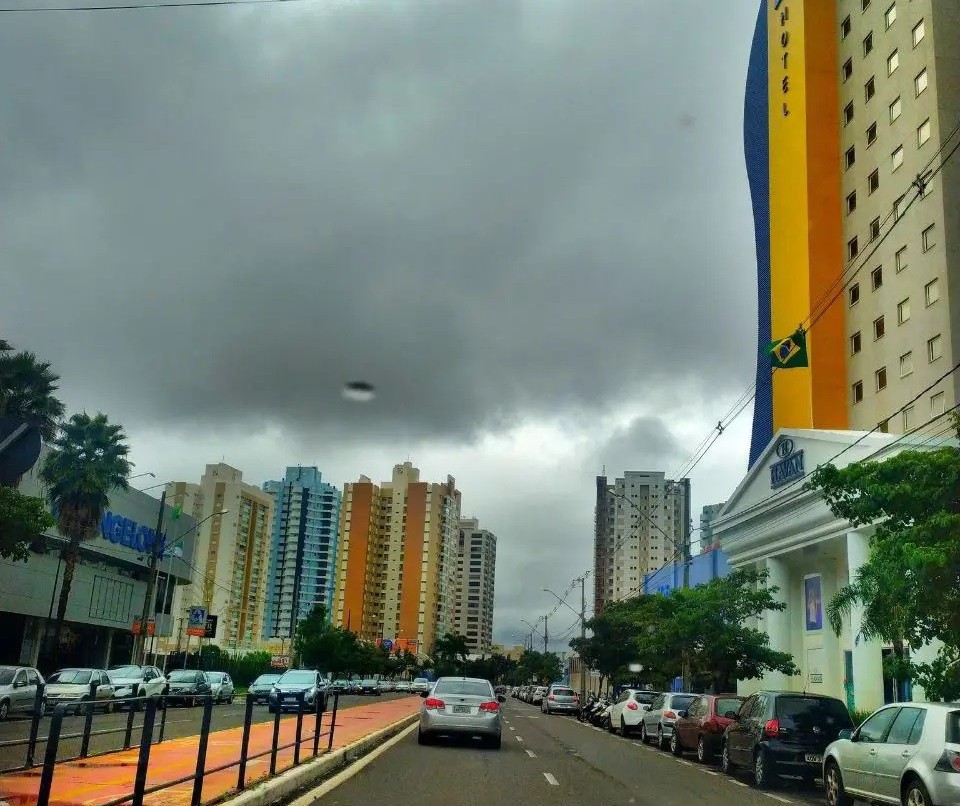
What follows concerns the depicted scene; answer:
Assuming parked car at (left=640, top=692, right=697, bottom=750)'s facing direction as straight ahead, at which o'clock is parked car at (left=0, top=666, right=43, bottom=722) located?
parked car at (left=0, top=666, right=43, bottom=722) is roughly at 10 o'clock from parked car at (left=640, top=692, right=697, bottom=750).

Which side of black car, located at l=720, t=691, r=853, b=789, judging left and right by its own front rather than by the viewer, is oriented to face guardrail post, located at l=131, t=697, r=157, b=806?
left

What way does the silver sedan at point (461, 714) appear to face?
away from the camera

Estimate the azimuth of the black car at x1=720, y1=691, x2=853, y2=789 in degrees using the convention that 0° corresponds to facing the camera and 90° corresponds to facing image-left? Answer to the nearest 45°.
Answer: approximately 135°

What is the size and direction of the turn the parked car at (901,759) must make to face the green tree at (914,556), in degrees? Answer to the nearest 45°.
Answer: approximately 45° to its right

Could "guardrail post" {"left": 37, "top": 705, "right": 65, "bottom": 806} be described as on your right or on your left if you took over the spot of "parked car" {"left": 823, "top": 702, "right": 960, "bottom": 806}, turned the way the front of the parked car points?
on your left

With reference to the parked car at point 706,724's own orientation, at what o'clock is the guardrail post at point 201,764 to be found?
The guardrail post is roughly at 8 o'clock from the parked car.

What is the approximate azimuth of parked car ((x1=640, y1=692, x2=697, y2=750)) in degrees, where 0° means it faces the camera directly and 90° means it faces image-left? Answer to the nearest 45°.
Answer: approximately 135°

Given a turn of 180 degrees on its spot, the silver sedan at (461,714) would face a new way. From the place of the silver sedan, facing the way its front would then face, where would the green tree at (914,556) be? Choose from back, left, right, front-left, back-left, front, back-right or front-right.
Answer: front-left

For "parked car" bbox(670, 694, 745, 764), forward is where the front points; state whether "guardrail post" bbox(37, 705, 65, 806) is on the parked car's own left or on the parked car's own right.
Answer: on the parked car's own left

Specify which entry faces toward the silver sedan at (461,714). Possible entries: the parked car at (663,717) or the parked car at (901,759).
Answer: the parked car at (901,759)

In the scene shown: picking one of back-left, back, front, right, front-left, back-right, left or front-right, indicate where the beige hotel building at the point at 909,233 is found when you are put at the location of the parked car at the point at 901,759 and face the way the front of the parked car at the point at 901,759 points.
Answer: front-right

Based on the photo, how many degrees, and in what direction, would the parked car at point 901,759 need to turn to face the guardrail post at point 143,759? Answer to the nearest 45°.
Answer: approximately 90° to its left

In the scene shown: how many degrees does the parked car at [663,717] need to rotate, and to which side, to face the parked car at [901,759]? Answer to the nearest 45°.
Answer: approximately 135° to its left
